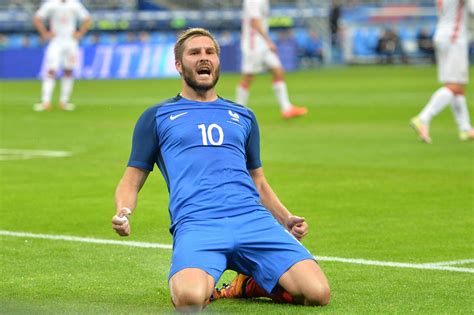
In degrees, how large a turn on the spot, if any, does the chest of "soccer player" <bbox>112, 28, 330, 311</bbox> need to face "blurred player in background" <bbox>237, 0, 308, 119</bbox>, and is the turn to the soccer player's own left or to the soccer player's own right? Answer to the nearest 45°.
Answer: approximately 180°

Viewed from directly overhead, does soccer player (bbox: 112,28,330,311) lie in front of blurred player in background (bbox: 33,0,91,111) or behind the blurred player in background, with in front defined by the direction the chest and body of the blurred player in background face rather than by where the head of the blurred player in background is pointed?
in front

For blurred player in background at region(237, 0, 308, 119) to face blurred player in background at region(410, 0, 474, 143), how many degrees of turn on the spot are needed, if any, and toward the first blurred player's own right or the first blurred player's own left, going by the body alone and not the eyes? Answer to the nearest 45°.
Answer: approximately 45° to the first blurred player's own right

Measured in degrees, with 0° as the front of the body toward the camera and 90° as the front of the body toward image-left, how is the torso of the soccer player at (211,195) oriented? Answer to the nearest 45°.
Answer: approximately 0°

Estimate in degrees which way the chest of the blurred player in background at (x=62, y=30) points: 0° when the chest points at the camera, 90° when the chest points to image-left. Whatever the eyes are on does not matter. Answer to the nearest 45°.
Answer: approximately 0°
